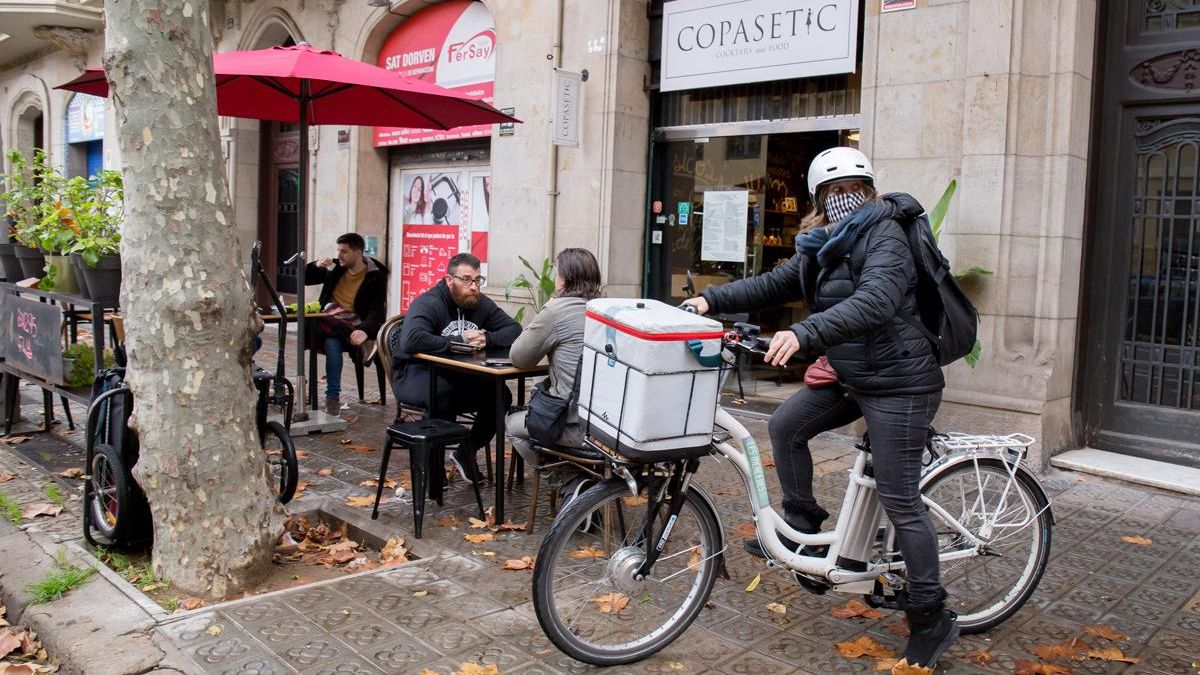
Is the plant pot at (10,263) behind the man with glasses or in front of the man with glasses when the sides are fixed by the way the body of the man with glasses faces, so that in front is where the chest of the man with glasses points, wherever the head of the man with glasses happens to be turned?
behind

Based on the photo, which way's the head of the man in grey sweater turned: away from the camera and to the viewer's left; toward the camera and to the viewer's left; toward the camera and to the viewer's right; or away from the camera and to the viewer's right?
away from the camera and to the viewer's left

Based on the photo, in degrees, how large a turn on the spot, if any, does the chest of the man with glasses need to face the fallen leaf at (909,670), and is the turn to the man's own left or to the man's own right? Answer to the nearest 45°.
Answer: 0° — they already face it

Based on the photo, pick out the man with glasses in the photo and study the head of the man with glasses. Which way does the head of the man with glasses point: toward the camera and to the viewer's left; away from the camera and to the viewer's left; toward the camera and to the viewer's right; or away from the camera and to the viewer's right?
toward the camera and to the viewer's right

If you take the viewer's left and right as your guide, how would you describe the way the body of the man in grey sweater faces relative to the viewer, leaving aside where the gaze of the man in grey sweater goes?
facing away from the viewer and to the left of the viewer

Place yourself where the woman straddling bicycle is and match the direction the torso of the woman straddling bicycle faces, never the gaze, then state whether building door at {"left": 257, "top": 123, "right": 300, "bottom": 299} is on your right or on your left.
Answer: on your right

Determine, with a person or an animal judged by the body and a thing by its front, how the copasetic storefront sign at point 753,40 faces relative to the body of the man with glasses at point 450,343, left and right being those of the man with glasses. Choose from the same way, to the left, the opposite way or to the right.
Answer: to the right

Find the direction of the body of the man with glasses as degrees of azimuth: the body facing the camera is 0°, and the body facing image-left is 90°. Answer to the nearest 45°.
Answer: approximately 315°

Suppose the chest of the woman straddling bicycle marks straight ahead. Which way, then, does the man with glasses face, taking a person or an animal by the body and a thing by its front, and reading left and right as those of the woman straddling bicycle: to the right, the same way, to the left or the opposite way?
to the left

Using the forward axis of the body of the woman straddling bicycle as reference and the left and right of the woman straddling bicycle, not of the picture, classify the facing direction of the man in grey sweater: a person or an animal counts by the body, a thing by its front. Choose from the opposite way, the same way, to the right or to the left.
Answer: to the right

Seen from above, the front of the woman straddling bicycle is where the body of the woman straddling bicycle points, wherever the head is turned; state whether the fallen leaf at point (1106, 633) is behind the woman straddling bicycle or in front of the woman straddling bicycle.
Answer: behind

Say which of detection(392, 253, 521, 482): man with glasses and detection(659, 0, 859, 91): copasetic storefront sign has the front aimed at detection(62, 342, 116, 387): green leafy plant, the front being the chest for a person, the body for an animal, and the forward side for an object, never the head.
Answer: the copasetic storefront sign
